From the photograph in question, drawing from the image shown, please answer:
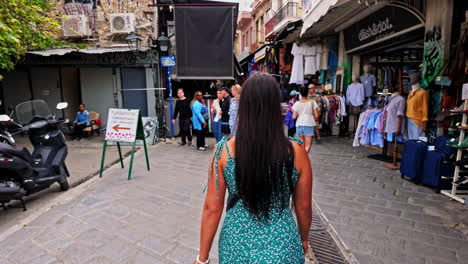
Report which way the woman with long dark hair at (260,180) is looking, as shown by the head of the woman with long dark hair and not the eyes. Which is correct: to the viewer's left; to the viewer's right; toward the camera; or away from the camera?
away from the camera

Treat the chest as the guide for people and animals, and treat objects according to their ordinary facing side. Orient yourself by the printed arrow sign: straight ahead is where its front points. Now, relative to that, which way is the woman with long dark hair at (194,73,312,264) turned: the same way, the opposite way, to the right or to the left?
the opposite way

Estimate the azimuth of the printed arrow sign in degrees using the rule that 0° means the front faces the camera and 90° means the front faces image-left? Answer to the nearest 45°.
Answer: approximately 0°

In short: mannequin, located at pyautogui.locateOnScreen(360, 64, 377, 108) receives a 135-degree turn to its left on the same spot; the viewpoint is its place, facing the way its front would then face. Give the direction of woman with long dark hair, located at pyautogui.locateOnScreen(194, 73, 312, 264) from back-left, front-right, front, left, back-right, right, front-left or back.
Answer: right

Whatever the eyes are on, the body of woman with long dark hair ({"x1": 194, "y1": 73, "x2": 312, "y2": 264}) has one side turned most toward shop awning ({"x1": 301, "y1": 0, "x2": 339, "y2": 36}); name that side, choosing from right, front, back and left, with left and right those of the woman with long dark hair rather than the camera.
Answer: front

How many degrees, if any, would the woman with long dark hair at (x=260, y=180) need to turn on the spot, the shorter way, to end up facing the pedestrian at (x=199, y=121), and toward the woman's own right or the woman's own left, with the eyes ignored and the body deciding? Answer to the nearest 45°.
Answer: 0° — they already face them

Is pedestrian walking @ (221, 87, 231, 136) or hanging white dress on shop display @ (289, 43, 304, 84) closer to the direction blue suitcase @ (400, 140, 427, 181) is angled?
the pedestrian walking

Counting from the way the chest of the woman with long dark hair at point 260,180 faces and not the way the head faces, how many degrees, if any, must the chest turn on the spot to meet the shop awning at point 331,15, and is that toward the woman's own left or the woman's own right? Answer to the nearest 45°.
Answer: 0° — they already face it

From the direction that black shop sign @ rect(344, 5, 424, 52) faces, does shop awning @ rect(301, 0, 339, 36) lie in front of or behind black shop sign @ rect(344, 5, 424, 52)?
in front

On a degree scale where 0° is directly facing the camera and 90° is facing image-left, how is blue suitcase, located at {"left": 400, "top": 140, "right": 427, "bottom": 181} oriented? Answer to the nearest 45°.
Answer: approximately 45°

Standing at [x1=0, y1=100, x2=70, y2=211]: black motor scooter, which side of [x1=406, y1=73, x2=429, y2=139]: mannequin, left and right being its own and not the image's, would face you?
front

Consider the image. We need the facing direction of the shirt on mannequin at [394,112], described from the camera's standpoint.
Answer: facing the viewer and to the left of the viewer

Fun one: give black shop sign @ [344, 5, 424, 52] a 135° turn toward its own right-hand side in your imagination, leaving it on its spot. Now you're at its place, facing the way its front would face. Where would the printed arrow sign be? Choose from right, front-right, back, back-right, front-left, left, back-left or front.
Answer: back-left

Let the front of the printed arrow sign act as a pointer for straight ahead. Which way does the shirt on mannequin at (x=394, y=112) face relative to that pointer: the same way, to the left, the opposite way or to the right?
to the right

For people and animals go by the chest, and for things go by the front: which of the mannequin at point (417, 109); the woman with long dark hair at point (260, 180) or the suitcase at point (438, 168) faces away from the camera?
the woman with long dark hair

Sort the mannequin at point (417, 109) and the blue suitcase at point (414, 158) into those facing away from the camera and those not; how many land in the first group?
0
